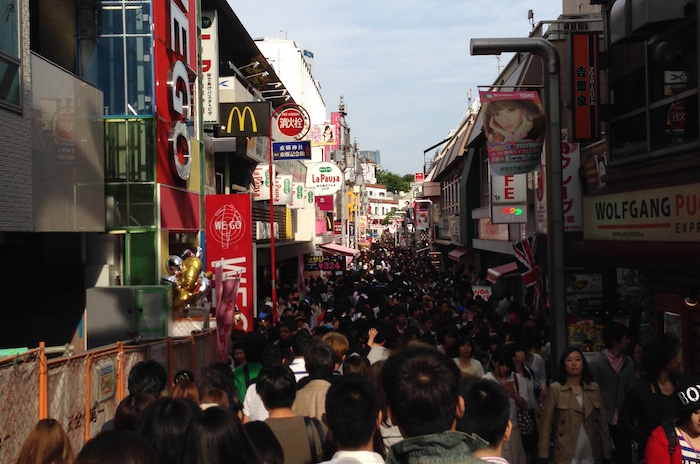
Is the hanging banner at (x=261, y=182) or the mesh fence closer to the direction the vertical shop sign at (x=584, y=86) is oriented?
the mesh fence

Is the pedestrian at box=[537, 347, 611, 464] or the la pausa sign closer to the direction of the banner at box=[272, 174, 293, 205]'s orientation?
the pedestrian

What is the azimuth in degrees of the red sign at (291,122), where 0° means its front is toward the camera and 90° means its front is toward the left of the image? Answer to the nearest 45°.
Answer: approximately 0°

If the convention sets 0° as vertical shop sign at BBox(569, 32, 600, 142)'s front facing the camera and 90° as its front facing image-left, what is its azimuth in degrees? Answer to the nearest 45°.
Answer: approximately 0°

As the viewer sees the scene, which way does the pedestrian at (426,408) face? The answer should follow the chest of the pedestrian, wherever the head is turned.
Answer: away from the camera

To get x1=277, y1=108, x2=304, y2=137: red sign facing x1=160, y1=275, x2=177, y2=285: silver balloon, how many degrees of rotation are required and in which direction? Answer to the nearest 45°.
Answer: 0° — it already faces it
